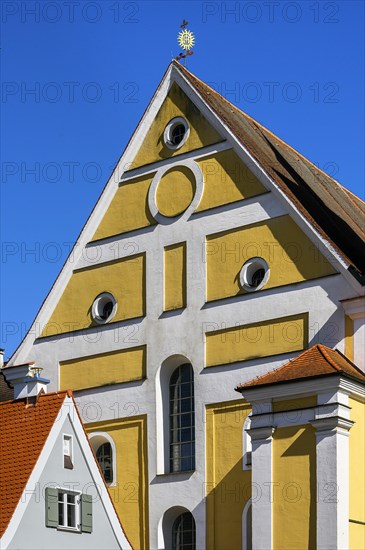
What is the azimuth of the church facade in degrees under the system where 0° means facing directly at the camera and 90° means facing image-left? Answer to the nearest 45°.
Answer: approximately 45°
